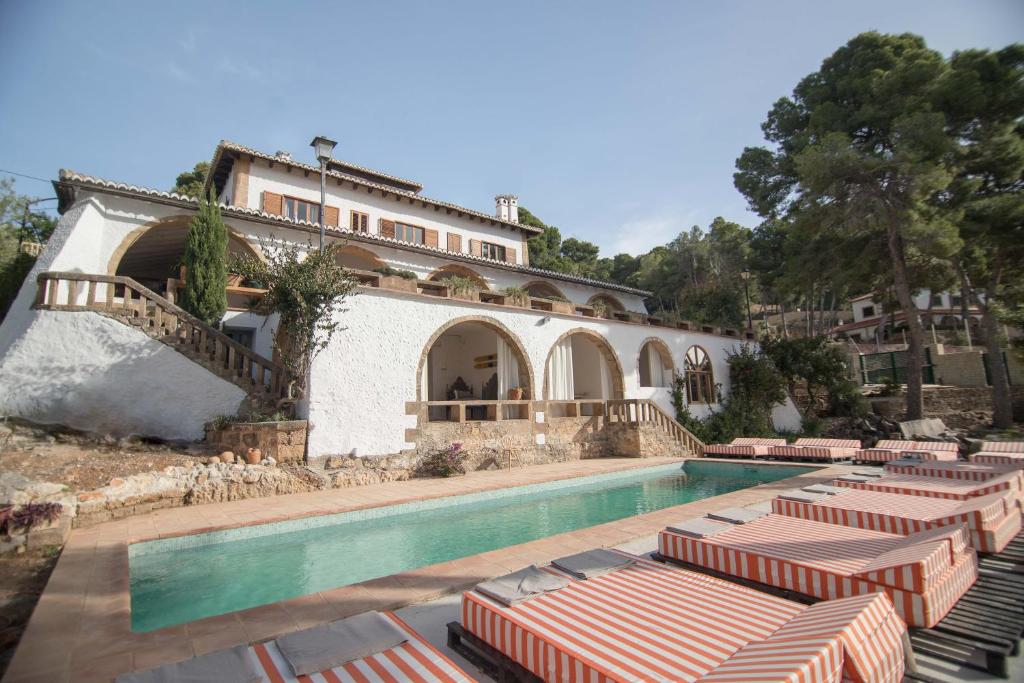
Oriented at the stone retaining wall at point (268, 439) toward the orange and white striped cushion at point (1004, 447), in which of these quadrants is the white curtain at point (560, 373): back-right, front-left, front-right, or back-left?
front-left

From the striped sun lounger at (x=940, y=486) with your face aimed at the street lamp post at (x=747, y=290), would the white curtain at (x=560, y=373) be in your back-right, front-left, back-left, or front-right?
front-left

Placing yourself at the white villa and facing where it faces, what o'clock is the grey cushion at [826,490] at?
The grey cushion is roughly at 12 o'clock from the white villa.

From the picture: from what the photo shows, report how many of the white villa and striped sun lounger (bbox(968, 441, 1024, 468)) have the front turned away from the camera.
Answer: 0

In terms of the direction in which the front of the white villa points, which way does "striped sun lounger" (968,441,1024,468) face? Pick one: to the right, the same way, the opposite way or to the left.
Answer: to the right

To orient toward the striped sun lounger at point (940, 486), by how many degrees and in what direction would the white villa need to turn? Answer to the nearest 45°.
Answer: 0° — it already faces it

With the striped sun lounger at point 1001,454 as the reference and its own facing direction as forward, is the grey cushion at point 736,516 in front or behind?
in front

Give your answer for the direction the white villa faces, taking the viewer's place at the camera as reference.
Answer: facing the viewer and to the right of the viewer

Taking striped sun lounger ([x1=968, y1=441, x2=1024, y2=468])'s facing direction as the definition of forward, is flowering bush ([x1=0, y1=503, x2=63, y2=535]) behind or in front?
in front

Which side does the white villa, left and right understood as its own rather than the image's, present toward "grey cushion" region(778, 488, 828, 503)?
front

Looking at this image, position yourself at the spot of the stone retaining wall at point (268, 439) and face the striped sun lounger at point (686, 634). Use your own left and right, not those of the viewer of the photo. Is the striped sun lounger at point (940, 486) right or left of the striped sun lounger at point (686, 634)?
left

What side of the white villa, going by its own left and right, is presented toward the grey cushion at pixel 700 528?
front
